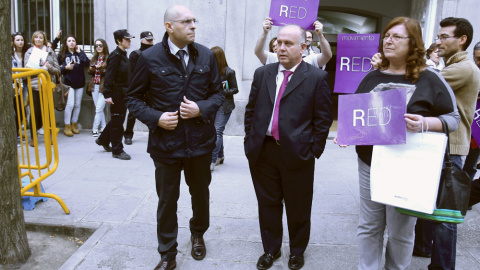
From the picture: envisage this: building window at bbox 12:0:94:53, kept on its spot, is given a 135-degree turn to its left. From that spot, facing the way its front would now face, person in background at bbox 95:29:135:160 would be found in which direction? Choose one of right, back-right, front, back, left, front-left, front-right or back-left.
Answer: back-right

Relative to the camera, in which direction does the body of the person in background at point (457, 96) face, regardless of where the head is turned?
to the viewer's left

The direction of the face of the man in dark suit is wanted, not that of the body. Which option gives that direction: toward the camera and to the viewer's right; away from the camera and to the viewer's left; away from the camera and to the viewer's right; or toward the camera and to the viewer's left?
toward the camera and to the viewer's left

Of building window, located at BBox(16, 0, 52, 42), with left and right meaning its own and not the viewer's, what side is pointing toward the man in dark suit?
front

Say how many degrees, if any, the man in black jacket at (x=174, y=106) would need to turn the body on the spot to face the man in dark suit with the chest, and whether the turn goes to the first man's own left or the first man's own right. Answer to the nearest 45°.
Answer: approximately 90° to the first man's own left

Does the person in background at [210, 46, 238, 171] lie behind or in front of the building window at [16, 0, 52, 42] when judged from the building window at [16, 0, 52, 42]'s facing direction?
in front

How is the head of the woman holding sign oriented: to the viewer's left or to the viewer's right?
to the viewer's left

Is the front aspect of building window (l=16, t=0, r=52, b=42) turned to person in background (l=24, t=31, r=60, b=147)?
yes

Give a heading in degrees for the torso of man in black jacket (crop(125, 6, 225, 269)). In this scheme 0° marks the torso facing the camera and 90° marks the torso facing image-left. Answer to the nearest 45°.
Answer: approximately 0°

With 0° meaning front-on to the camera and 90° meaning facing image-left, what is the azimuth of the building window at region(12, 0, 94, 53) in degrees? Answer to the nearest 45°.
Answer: approximately 0°
